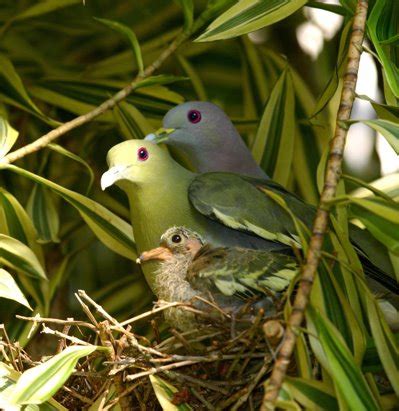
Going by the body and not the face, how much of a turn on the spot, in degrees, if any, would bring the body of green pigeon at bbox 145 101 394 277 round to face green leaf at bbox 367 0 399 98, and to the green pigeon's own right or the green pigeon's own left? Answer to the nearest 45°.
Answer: approximately 135° to the green pigeon's own left

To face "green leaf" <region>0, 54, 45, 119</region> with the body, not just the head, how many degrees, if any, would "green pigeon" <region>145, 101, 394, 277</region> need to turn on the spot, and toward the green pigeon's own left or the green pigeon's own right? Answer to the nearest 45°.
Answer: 0° — it already faces it

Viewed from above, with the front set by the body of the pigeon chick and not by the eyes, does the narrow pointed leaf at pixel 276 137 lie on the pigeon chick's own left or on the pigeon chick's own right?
on the pigeon chick's own right

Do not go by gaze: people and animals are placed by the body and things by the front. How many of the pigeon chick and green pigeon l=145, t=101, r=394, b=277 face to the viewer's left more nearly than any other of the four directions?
2

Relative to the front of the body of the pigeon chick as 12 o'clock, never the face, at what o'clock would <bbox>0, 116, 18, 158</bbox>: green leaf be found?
The green leaf is roughly at 1 o'clock from the pigeon chick.

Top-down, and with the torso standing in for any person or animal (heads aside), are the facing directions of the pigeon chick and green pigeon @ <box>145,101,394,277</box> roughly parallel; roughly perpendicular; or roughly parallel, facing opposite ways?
roughly parallel

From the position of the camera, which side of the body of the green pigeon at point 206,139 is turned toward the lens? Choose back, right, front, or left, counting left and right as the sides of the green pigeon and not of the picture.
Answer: left

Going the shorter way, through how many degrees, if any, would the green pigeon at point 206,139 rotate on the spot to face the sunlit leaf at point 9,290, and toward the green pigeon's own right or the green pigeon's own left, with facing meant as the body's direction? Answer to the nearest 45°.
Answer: approximately 45° to the green pigeon's own left

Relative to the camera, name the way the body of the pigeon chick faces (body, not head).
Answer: to the viewer's left

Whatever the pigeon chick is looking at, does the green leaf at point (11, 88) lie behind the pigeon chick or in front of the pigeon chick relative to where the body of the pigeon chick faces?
in front

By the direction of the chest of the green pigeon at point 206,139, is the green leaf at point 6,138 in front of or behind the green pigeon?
in front
